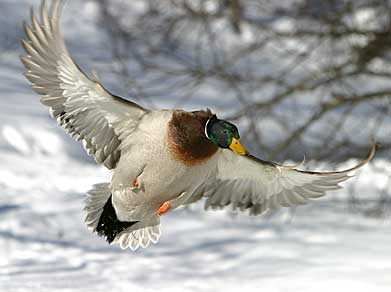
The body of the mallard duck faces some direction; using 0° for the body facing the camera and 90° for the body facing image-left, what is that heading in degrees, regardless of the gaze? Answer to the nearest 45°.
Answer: approximately 315°
